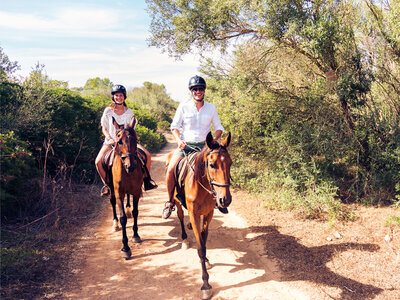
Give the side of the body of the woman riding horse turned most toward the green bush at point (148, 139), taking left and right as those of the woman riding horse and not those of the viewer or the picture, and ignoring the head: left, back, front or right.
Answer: back

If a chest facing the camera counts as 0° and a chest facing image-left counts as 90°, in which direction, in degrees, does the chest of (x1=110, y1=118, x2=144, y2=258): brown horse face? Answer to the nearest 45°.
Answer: approximately 0°

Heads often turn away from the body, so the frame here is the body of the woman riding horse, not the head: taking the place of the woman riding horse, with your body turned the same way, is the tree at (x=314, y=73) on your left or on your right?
on your left

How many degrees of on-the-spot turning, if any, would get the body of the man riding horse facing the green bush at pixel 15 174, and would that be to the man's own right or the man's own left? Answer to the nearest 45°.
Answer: approximately 90° to the man's own right

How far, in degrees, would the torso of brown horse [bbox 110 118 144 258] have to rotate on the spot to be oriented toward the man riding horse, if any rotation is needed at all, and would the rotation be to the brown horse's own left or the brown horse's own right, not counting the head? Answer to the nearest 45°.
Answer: approximately 45° to the brown horse's own left

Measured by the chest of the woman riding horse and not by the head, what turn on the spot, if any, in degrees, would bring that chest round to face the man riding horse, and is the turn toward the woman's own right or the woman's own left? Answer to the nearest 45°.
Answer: approximately 45° to the woman's own left

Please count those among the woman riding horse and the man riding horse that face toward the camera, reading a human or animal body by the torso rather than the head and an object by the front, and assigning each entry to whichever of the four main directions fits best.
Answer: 2

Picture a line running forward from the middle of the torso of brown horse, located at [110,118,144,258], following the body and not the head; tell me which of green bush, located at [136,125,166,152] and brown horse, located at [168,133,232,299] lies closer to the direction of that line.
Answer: the brown horse
